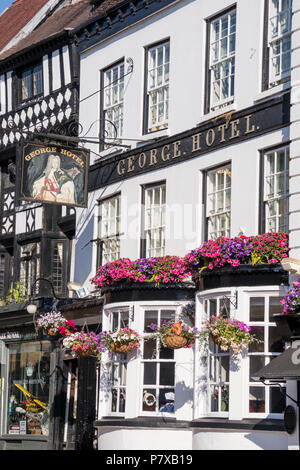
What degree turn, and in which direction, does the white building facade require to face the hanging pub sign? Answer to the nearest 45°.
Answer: approximately 90° to its right

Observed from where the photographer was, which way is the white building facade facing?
facing the viewer and to the left of the viewer

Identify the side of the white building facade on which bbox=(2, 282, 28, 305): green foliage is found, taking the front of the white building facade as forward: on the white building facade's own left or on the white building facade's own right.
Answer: on the white building facade's own right
